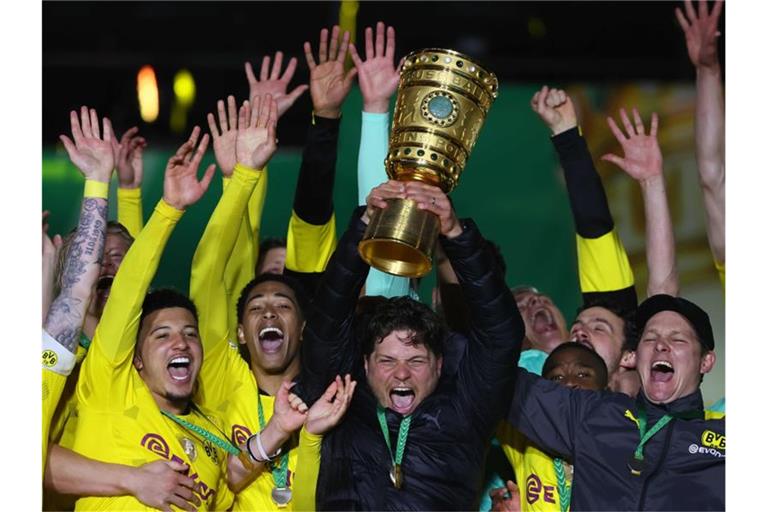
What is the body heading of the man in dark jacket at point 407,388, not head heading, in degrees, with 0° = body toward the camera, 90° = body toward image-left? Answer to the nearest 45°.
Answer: approximately 0°
